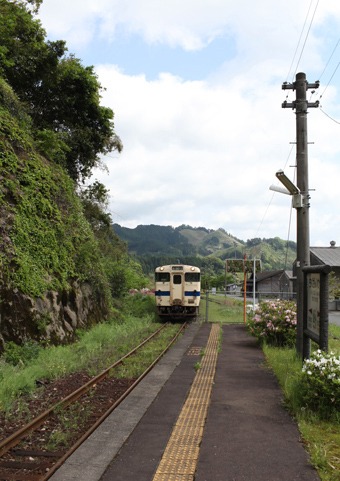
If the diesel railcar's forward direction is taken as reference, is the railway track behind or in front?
in front

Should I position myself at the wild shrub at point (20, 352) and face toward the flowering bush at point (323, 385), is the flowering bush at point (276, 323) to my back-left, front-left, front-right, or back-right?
front-left

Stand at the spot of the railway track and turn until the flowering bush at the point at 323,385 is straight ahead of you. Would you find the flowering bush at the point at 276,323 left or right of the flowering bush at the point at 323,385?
left

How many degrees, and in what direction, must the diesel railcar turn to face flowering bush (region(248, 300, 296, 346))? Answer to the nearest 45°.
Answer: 0° — it already faces it

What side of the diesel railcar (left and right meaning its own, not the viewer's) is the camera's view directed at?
front

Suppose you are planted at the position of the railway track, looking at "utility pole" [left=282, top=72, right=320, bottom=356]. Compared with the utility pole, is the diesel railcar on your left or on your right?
left

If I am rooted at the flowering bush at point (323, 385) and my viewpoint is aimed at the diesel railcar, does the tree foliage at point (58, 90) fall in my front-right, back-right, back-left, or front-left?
front-left

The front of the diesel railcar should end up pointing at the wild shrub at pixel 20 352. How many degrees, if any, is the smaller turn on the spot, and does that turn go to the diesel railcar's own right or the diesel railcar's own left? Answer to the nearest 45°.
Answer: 0° — it already faces it

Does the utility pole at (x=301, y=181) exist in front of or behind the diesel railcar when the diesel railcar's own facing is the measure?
in front

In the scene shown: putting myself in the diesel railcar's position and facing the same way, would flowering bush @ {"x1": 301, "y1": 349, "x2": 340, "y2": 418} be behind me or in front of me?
in front

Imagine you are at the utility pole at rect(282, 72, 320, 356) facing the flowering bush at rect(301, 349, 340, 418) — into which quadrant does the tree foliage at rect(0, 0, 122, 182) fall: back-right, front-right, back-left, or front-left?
back-right
